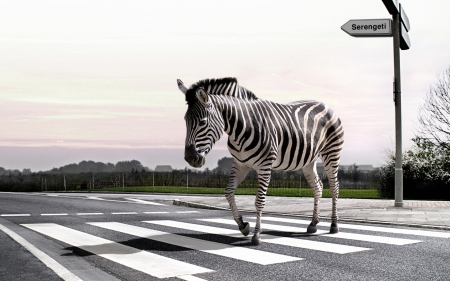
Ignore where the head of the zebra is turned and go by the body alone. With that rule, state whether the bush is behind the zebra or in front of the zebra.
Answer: behind

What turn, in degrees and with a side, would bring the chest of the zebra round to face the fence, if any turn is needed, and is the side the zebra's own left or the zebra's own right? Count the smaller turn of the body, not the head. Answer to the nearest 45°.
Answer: approximately 135° to the zebra's own right

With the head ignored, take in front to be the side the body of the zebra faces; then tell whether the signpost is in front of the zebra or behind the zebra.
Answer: behind

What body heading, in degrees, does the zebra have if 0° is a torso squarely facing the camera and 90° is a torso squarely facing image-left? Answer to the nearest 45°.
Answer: approximately 45°
